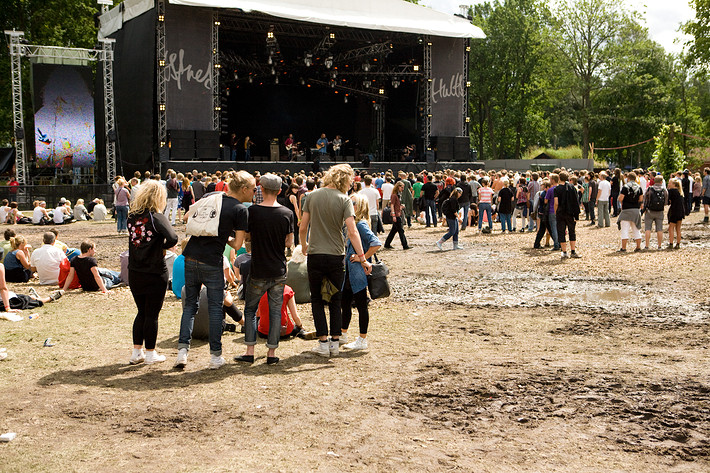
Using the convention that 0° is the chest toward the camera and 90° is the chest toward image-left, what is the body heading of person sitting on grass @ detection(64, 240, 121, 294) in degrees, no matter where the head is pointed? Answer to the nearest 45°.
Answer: approximately 225°

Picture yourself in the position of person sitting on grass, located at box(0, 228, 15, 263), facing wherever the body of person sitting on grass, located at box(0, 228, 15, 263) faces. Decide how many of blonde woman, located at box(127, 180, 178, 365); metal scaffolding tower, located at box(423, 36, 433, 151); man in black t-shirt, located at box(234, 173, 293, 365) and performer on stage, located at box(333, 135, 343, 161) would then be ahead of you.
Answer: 2

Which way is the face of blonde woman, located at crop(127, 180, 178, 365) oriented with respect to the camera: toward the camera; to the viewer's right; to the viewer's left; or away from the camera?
away from the camera

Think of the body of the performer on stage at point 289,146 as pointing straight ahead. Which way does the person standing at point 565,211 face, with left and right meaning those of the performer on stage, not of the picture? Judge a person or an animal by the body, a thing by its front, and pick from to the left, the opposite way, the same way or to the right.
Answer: the opposite way

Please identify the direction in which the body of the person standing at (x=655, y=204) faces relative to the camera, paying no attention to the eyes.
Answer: away from the camera

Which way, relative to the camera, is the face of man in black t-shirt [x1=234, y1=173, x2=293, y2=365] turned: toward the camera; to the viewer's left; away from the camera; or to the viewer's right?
away from the camera

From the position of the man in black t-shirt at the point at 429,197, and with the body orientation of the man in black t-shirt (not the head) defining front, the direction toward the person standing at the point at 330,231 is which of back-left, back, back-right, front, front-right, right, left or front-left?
back

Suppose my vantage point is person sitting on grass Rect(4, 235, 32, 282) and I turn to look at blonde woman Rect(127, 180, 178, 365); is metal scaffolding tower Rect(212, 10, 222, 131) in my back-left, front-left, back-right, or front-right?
back-left

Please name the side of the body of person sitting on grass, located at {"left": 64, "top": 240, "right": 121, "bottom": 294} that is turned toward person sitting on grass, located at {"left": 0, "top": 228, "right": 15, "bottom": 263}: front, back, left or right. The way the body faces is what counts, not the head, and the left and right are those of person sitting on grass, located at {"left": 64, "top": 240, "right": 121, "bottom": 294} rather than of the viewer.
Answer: left
